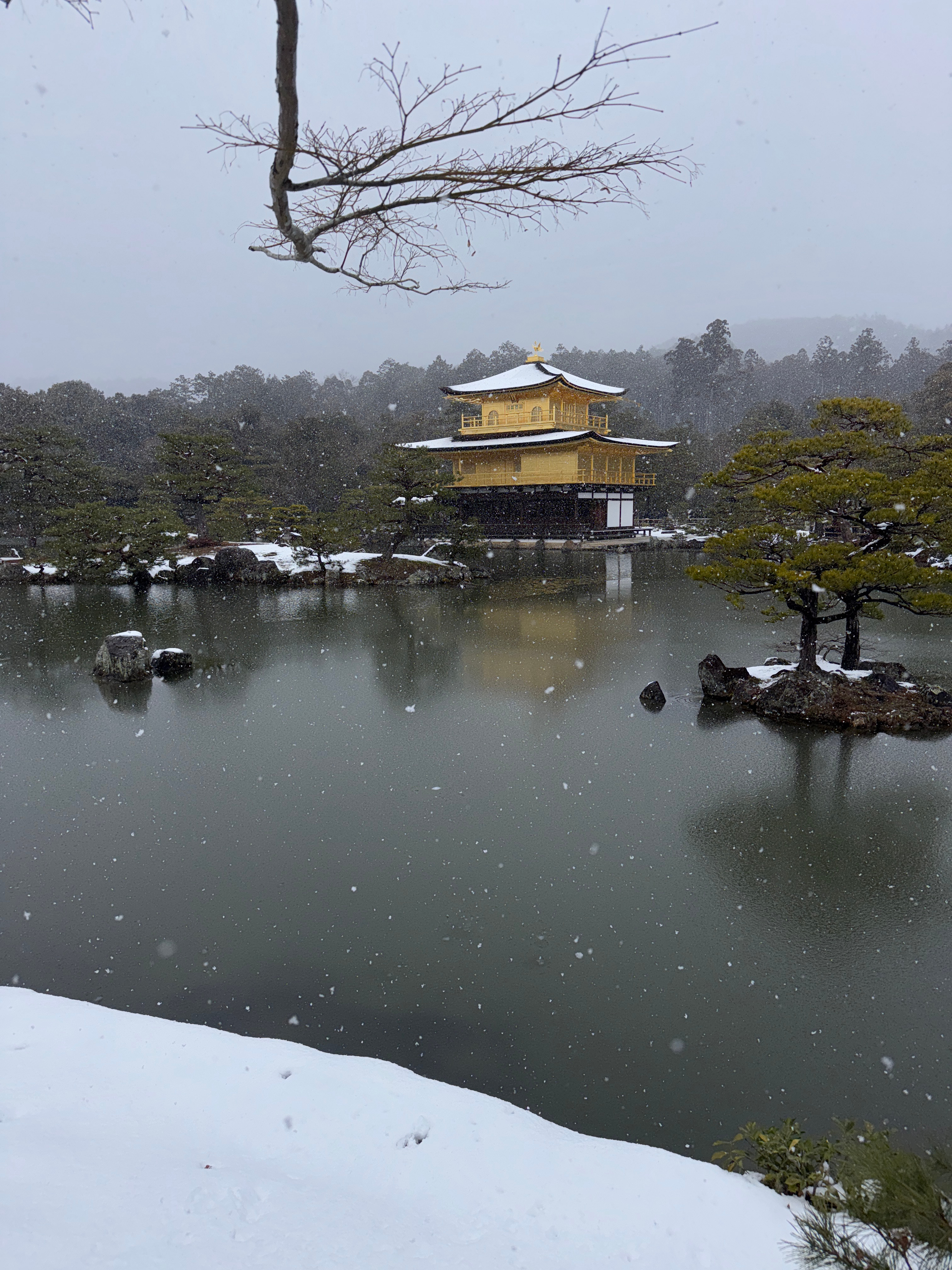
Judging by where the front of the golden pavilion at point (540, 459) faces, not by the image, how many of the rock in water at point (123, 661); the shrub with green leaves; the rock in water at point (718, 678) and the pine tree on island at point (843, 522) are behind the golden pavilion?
0

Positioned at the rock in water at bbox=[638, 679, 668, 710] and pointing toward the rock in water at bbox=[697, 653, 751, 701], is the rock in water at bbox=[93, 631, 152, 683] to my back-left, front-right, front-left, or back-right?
back-left

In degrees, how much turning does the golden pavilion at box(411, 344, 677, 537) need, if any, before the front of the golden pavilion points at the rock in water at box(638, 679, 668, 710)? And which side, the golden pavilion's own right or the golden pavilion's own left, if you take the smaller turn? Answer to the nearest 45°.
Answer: approximately 45° to the golden pavilion's own left

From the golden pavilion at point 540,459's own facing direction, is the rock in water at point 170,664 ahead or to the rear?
ahead

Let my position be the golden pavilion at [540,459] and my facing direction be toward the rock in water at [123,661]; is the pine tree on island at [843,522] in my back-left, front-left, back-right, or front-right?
front-left

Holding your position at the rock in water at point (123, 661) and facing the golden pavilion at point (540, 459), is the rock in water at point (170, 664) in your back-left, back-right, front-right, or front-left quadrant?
front-right

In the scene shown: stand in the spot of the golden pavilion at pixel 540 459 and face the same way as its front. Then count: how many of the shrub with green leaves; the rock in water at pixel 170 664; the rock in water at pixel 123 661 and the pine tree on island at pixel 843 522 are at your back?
0

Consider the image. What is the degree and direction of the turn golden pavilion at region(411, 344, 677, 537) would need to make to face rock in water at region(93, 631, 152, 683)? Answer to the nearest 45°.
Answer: approximately 45° to its left

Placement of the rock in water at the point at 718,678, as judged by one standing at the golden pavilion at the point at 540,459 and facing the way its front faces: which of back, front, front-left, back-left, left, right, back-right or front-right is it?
front-left

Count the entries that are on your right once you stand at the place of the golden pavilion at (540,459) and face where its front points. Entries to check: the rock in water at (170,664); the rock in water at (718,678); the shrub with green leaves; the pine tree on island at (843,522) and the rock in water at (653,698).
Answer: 0

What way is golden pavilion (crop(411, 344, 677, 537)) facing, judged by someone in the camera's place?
facing the viewer and to the left of the viewer

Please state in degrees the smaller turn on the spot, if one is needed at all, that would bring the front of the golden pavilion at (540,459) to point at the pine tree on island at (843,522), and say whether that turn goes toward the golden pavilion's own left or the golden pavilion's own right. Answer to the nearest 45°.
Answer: approximately 45° to the golden pavilion's own left
